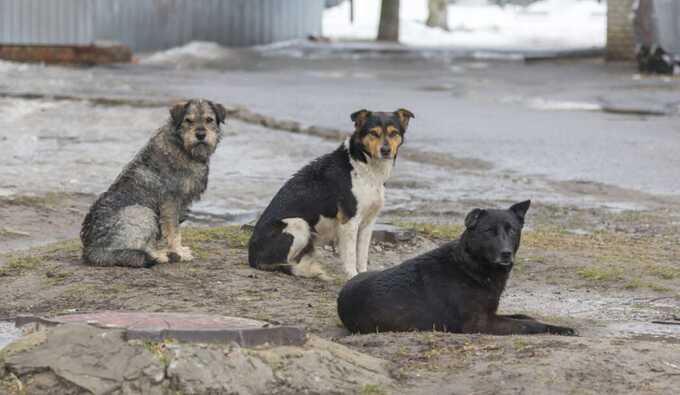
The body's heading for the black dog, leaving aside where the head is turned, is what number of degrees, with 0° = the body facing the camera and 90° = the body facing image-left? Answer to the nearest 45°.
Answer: approximately 270°

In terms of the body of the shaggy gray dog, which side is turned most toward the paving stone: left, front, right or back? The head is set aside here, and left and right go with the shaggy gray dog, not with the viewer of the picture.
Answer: front

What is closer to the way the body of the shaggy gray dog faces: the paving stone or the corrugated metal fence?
the paving stone

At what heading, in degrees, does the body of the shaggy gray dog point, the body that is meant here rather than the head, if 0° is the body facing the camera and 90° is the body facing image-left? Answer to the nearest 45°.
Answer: approximately 270°

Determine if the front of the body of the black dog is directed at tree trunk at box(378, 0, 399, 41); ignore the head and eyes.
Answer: no

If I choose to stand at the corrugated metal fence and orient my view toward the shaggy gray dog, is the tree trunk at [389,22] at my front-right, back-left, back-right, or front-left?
back-left

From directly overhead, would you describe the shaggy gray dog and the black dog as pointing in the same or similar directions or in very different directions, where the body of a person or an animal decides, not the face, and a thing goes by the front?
same or similar directions

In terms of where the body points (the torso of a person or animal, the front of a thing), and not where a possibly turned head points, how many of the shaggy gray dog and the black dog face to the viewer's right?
2

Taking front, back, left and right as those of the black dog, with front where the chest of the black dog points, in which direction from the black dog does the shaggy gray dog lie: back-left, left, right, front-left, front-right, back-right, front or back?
back-left

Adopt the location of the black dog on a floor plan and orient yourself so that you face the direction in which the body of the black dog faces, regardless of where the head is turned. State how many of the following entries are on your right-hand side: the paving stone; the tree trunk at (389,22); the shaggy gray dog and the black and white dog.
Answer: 0

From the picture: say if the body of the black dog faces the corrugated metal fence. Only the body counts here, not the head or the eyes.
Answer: no

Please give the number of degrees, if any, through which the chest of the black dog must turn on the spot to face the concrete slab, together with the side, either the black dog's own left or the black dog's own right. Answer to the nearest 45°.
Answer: approximately 135° to the black dog's own right

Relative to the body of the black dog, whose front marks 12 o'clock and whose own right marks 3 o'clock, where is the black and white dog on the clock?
The black and white dog is roughly at 8 o'clock from the black dog.

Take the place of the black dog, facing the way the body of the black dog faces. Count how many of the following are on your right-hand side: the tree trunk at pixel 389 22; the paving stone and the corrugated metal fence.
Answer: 0
